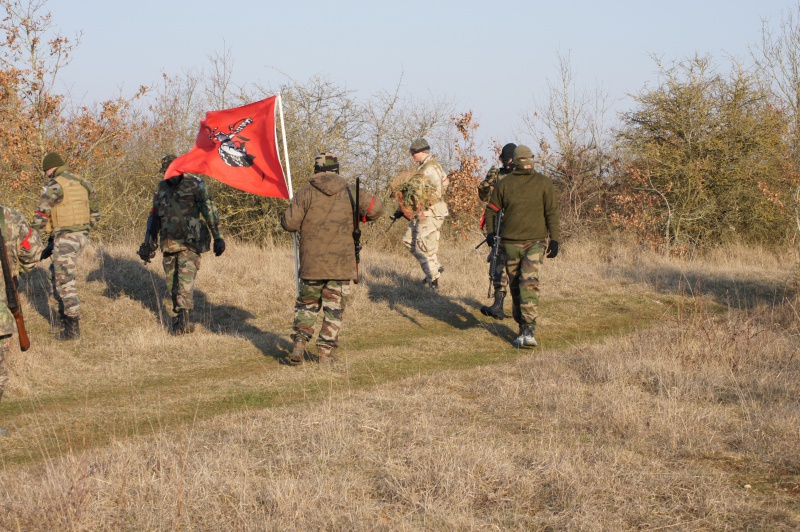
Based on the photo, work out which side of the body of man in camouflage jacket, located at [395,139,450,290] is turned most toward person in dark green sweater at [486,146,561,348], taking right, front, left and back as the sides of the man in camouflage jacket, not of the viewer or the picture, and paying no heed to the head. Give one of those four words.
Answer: left

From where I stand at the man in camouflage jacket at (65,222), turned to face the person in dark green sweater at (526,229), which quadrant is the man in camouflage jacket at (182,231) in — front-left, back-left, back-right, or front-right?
front-left

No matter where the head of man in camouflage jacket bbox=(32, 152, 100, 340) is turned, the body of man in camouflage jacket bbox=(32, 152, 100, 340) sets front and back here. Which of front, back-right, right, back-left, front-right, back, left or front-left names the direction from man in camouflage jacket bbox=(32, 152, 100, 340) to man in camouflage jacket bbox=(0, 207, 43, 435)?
back-left

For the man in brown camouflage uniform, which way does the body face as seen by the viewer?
away from the camera

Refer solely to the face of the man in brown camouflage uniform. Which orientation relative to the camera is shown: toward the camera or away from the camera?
away from the camera

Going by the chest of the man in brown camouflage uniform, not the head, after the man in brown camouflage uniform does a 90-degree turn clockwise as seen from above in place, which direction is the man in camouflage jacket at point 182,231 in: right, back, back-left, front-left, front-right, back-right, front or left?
back-left

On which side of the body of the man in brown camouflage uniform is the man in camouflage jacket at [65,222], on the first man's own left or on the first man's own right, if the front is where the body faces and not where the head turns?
on the first man's own left

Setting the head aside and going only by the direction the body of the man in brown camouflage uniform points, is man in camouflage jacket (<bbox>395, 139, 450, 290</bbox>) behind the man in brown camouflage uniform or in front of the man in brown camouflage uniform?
in front

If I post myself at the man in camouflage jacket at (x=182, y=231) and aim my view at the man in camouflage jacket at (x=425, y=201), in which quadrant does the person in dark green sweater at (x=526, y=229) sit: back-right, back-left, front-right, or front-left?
front-right

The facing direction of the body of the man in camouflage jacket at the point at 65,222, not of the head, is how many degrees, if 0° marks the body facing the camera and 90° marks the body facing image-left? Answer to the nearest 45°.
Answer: approximately 135°

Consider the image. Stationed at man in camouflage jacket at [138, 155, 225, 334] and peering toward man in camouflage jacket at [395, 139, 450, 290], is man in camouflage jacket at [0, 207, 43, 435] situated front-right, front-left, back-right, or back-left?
back-right
